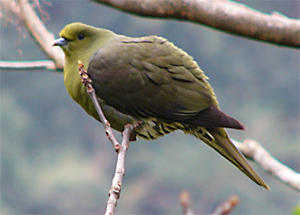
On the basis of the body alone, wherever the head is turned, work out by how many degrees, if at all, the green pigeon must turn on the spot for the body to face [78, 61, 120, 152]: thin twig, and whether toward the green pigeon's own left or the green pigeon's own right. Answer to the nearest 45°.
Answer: approximately 90° to the green pigeon's own left

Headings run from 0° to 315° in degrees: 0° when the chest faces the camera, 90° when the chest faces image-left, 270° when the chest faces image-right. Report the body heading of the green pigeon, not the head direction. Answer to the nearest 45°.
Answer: approximately 90°

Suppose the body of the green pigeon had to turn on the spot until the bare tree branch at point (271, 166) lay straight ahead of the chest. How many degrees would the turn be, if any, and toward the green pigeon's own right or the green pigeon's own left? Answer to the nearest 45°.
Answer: approximately 180°
